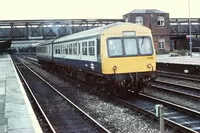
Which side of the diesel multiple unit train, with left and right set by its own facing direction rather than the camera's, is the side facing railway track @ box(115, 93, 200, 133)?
front

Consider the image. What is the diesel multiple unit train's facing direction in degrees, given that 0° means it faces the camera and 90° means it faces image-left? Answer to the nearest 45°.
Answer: approximately 315°

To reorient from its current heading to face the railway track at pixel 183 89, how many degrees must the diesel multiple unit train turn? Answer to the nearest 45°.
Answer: approximately 90° to its left
